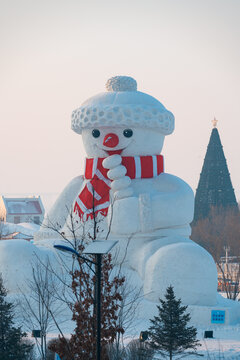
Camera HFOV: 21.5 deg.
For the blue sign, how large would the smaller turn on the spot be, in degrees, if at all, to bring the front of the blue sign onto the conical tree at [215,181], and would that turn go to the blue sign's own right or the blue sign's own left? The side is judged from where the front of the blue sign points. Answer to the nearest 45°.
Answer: approximately 180°

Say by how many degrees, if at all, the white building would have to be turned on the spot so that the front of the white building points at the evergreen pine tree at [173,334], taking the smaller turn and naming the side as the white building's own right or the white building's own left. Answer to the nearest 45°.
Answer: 0° — it already faces it

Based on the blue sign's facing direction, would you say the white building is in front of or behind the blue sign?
behind

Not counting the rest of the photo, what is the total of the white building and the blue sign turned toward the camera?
2

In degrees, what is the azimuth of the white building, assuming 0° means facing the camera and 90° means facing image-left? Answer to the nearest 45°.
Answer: approximately 0°

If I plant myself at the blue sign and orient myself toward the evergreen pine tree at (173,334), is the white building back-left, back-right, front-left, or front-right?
back-right

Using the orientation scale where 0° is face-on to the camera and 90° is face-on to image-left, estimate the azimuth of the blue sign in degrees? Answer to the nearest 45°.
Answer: approximately 0°

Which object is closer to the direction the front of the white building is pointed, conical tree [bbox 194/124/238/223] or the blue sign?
the blue sign

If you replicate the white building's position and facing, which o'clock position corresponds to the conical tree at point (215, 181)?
The conical tree is roughly at 10 o'clock from the white building.
